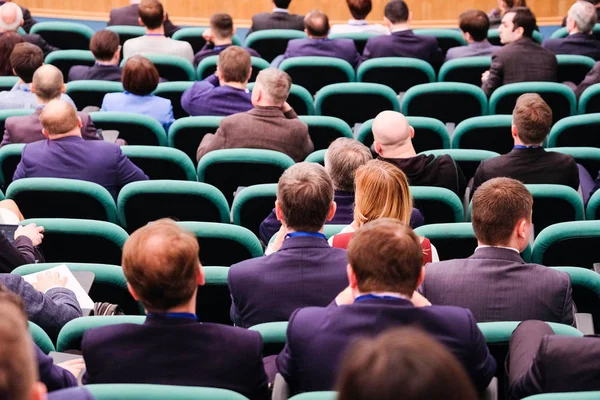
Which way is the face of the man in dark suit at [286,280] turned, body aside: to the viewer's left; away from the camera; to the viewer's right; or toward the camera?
away from the camera

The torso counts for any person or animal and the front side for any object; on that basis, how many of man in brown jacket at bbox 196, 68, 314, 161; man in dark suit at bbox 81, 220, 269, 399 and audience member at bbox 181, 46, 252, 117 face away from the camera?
3

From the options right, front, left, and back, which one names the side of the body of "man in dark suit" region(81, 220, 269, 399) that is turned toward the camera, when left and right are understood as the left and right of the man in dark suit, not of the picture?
back

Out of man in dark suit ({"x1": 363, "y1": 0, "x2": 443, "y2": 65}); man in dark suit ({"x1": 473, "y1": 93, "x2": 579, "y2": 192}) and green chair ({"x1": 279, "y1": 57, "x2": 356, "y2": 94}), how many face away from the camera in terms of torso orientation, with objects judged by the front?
3

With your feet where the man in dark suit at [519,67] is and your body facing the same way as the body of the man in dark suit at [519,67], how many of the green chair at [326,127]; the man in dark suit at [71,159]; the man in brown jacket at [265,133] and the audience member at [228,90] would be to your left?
4

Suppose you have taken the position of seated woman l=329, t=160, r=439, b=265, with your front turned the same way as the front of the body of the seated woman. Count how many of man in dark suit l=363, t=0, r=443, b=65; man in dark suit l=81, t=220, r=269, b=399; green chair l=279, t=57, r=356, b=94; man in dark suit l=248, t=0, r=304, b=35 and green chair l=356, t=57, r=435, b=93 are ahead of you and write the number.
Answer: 4

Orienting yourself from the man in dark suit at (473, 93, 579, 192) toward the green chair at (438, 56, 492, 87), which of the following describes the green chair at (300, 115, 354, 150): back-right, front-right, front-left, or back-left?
front-left

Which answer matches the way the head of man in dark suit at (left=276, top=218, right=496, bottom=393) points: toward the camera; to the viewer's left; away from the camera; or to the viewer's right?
away from the camera

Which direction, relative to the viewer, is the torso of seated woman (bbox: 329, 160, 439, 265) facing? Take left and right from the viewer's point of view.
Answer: facing away from the viewer

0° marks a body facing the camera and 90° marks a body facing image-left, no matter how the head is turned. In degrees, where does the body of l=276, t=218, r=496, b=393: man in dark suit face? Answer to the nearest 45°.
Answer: approximately 180°

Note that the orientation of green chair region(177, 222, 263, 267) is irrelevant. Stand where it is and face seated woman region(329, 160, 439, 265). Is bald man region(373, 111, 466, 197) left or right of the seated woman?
left

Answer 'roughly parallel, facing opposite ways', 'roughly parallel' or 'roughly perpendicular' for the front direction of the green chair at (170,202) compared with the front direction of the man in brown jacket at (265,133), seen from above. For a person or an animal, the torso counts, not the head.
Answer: roughly parallel

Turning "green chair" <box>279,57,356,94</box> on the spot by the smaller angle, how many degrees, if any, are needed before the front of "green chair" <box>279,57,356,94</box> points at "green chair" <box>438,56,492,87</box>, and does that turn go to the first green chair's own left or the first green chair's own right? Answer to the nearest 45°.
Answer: approximately 90° to the first green chair's own right

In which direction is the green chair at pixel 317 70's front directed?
away from the camera

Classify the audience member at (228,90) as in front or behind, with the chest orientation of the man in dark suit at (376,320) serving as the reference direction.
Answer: in front

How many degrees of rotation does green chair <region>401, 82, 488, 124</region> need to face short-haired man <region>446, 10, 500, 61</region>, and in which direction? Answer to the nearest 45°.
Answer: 0° — it already faces them

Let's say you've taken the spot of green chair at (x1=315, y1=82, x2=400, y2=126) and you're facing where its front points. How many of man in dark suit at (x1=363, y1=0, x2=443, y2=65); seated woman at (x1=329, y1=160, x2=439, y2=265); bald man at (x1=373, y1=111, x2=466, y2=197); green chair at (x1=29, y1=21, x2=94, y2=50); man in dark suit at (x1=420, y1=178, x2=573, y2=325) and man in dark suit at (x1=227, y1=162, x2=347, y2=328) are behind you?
4

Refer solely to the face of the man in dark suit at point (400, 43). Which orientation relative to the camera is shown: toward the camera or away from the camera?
away from the camera

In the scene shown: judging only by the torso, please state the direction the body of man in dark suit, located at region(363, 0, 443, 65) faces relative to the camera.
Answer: away from the camera

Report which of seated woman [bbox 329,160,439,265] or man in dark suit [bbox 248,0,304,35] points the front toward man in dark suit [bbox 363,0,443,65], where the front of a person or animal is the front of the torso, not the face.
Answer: the seated woman
